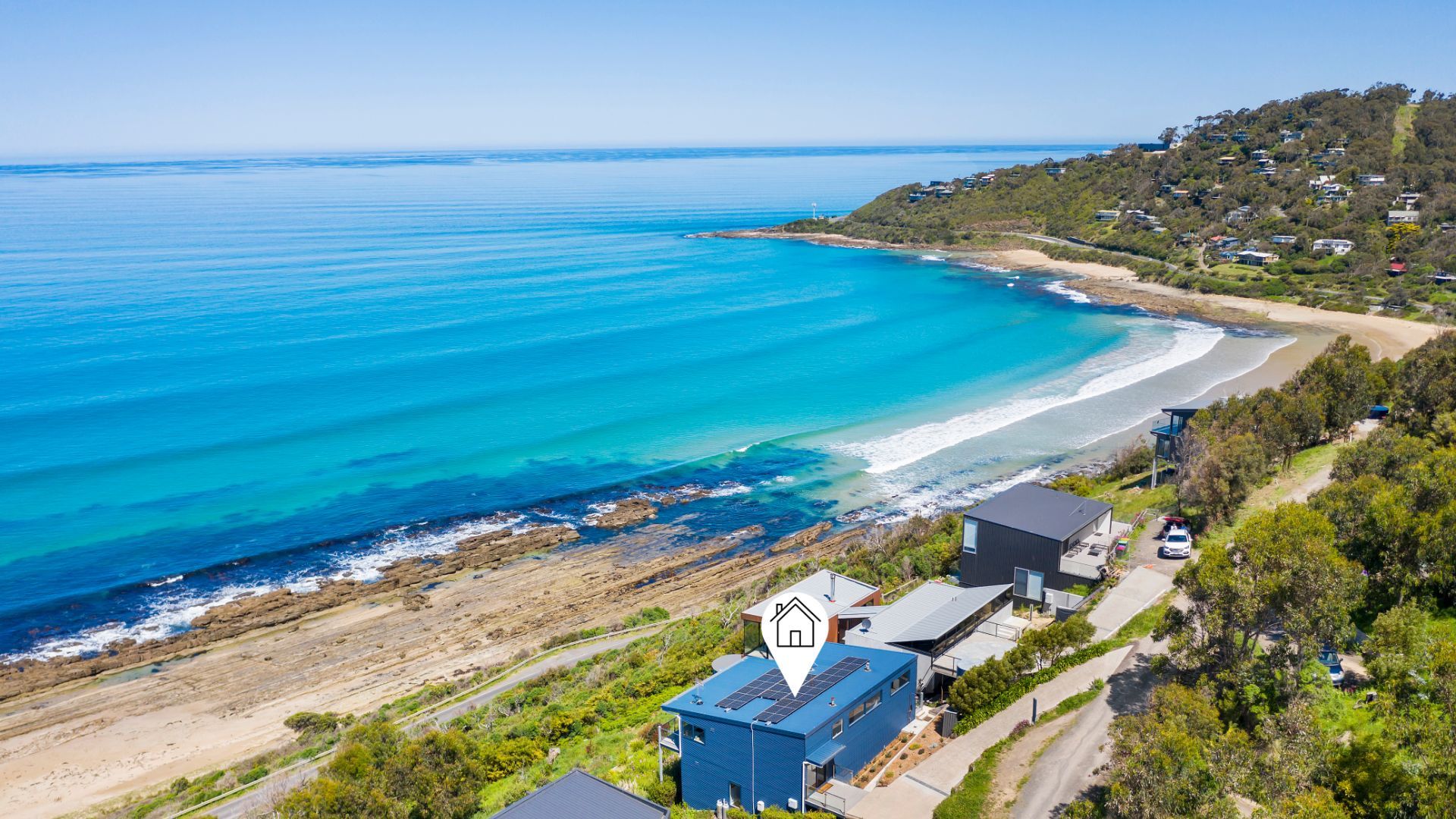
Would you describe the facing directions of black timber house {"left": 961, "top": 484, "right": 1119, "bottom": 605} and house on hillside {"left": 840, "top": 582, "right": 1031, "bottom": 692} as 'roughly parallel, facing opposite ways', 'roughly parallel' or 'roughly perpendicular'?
roughly parallel

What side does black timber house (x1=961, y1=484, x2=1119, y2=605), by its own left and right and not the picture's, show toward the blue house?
right

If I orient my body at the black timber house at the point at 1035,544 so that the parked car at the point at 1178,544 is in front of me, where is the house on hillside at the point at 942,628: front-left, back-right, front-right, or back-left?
back-right

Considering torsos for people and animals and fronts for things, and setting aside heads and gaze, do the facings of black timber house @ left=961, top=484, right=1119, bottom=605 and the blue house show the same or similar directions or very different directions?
same or similar directions

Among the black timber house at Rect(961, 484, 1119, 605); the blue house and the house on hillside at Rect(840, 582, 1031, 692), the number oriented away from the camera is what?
0
